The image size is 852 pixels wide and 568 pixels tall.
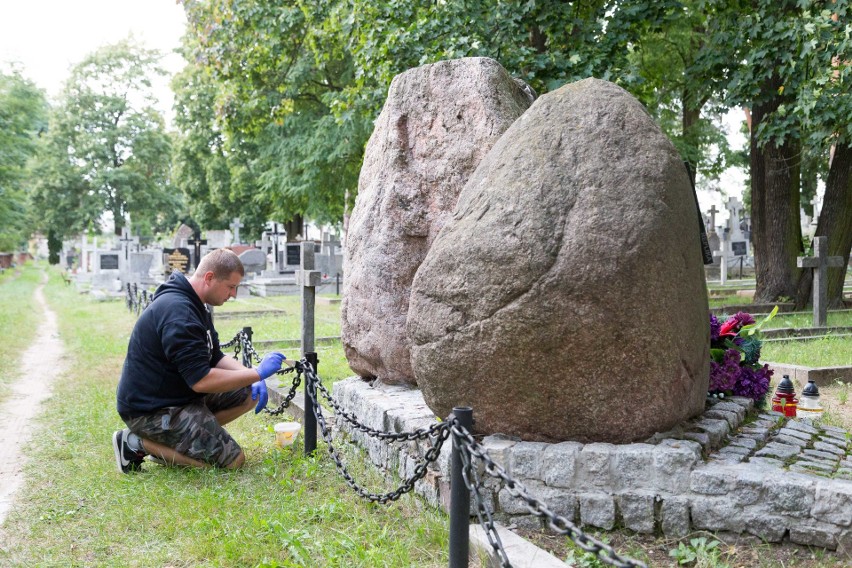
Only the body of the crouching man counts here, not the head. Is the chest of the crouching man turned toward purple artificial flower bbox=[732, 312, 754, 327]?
yes

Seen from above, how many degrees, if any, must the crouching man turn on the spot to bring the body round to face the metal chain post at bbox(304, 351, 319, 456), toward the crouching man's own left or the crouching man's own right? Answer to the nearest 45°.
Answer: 0° — they already face it

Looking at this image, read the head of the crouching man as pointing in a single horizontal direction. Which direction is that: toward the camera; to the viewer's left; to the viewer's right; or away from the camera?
to the viewer's right

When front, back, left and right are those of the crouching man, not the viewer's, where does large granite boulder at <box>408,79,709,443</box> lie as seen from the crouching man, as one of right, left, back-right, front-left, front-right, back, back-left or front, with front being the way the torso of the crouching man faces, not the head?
front-right

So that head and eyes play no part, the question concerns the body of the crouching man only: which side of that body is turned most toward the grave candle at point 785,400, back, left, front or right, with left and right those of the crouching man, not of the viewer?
front

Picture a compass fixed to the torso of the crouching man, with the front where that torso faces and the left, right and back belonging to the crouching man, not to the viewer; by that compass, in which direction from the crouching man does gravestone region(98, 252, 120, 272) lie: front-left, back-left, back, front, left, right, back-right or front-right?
left

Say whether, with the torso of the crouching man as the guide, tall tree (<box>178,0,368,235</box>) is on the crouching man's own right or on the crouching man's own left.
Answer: on the crouching man's own left

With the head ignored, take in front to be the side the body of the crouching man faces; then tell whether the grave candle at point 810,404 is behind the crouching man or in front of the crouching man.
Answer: in front

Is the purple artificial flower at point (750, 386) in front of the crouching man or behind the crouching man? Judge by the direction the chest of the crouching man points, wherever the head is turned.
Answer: in front

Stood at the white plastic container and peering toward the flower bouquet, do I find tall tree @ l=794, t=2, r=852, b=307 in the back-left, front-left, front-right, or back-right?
front-left

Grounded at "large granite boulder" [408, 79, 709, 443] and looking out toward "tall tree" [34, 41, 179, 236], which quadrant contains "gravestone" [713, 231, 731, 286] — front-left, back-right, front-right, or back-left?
front-right

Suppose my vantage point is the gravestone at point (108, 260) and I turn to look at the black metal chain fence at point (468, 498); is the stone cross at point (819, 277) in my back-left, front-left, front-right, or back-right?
front-left

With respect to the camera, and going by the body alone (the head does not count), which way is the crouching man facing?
to the viewer's right
